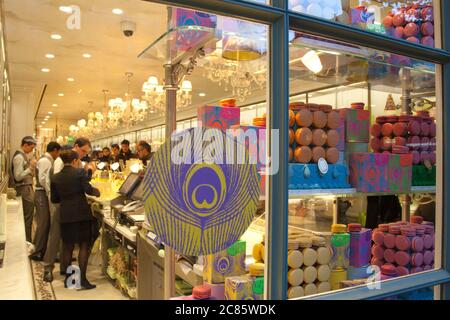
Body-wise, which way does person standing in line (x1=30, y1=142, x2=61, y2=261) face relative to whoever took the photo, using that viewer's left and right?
facing to the right of the viewer

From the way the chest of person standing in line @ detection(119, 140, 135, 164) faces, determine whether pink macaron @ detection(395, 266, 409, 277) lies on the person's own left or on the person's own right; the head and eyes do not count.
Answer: on the person's own left

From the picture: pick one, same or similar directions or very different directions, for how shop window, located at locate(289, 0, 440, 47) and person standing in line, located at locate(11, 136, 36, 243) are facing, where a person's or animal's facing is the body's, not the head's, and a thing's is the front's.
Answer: very different directions

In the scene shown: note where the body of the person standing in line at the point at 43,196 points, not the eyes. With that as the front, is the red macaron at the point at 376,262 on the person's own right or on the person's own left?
on the person's own right

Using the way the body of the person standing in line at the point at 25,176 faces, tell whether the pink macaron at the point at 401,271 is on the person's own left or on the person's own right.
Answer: on the person's own right

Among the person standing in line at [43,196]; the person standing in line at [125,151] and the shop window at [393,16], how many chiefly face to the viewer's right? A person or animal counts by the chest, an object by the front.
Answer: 1

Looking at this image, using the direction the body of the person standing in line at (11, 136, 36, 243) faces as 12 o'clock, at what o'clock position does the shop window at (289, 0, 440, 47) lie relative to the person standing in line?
The shop window is roughly at 2 o'clock from the person standing in line.

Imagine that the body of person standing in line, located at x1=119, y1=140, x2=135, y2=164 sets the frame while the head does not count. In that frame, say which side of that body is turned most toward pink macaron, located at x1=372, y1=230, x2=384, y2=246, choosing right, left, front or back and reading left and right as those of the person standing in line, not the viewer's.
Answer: front

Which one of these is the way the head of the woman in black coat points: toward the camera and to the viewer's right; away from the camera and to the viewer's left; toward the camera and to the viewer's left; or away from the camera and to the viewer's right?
away from the camera and to the viewer's right

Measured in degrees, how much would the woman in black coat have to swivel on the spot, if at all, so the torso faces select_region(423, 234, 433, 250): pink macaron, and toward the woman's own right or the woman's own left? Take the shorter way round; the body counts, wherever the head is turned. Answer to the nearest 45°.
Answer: approximately 90° to the woman's own right

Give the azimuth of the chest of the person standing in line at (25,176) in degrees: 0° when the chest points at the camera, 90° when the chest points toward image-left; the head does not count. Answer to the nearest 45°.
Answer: approximately 270°

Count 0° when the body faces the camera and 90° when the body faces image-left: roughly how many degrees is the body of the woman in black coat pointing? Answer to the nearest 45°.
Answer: approximately 225°
